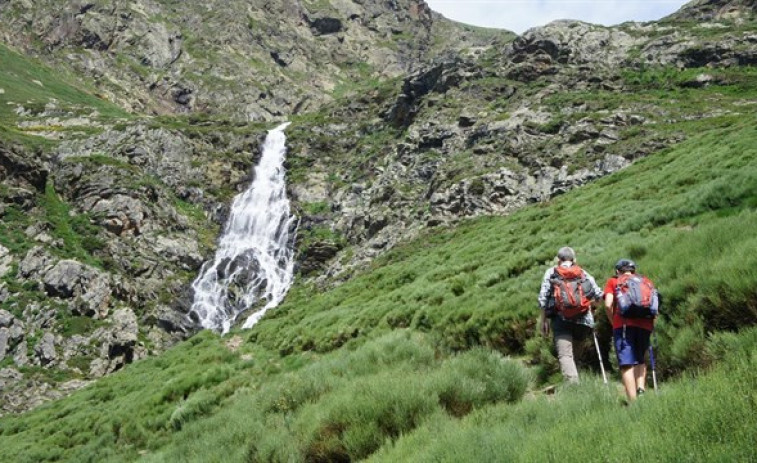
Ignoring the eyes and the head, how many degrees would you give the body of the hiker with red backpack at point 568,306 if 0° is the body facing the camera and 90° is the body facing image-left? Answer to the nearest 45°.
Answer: approximately 180°

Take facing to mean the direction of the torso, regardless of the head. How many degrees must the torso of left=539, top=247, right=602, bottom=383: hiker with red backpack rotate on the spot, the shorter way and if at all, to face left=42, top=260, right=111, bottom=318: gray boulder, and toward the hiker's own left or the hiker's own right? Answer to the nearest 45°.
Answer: approximately 45° to the hiker's own left

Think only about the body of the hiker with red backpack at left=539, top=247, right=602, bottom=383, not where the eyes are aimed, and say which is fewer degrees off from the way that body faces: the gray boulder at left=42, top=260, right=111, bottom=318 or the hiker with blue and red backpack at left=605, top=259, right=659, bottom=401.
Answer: the gray boulder

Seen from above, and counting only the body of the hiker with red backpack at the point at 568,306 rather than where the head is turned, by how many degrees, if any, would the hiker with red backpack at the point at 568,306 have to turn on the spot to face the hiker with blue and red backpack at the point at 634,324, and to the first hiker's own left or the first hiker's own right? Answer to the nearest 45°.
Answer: approximately 135° to the first hiker's own right
